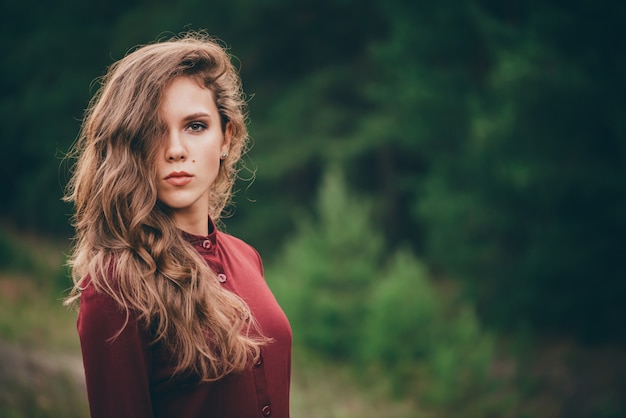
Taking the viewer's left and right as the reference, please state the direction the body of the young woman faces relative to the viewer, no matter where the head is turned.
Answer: facing the viewer and to the right of the viewer
